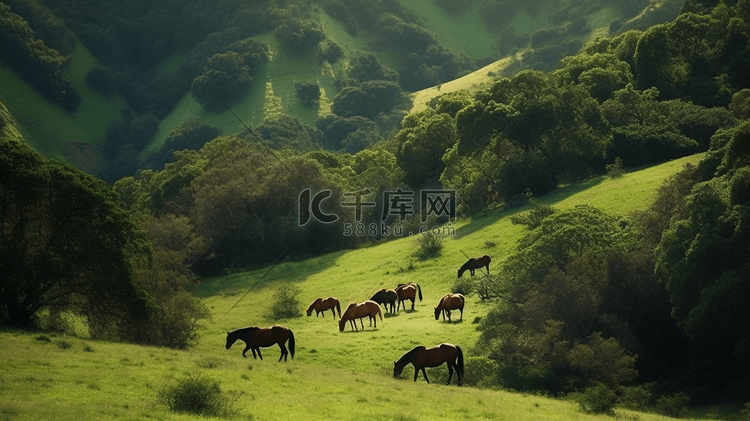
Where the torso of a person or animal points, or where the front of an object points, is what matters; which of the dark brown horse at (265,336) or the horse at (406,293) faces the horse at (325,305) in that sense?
the horse at (406,293)

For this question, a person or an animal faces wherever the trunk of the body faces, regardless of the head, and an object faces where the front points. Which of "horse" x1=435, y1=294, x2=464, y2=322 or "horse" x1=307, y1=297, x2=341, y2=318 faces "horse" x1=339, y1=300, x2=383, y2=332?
"horse" x1=435, y1=294, x2=464, y2=322

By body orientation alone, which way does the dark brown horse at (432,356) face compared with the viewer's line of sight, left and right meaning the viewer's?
facing to the left of the viewer

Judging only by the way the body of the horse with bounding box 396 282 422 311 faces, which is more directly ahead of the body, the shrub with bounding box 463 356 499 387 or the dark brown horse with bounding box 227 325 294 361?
the dark brown horse

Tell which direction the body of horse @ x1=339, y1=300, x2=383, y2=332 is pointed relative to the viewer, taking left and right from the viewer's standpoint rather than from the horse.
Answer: facing to the left of the viewer

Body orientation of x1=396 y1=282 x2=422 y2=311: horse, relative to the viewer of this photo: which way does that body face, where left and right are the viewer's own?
facing to the left of the viewer

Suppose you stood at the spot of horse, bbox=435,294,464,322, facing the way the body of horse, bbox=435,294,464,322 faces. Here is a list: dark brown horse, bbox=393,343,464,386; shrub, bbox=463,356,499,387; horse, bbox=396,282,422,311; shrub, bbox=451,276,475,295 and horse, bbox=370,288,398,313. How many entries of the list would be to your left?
2

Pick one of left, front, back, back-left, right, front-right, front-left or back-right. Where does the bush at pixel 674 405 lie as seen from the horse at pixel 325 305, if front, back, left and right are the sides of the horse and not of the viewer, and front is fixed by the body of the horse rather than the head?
back-left

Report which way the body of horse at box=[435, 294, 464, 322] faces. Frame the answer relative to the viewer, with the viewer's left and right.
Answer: facing to the left of the viewer

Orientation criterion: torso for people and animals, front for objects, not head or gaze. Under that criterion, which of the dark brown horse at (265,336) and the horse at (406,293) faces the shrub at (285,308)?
the horse

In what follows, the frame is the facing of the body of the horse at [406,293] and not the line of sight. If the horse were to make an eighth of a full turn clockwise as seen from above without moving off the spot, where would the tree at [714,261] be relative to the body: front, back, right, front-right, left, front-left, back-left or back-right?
back

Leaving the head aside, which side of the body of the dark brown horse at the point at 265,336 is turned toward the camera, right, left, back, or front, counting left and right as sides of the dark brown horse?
left
